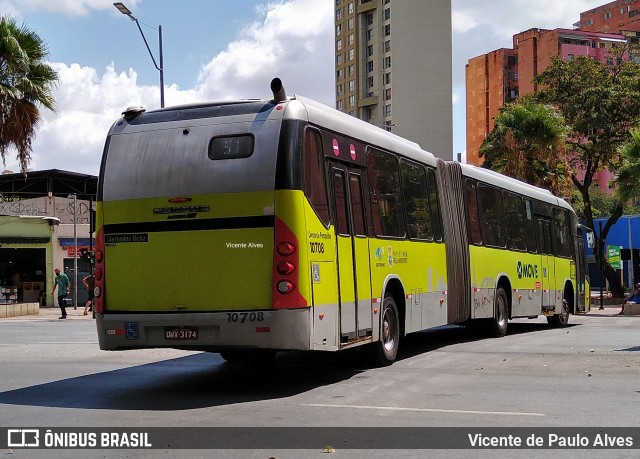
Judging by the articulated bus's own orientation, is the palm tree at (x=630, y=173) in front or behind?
in front

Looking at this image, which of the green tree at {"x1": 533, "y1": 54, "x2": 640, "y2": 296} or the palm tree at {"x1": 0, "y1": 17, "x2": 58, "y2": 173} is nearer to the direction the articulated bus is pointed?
the green tree

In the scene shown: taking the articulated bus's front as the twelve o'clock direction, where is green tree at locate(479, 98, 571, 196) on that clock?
The green tree is roughly at 11 o'clock from the articulated bus.

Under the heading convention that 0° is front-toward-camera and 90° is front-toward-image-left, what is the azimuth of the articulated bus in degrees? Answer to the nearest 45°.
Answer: approximately 225°

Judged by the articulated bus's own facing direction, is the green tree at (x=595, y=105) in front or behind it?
in front

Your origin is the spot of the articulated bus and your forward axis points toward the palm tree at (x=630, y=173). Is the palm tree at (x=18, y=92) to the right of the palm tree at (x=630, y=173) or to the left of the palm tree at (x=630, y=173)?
left

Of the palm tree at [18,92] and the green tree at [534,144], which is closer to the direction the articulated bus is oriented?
the green tree

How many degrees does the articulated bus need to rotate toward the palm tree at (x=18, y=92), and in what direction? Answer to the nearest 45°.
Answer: approximately 90° to its left
